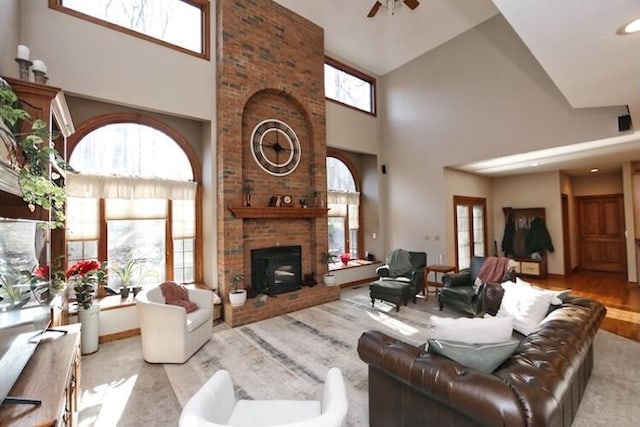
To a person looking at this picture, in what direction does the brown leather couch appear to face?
facing away from the viewer and to the left of the viewer

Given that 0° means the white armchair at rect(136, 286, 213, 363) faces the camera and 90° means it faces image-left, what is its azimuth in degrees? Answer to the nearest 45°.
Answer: approximately 315°

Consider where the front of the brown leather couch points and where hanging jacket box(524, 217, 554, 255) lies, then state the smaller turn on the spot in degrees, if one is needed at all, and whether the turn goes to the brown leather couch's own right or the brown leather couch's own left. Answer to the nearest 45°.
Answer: approximately 45° to the brown leather couch's own right

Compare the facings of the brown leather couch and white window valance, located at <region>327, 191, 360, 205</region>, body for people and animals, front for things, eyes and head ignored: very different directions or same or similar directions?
very different directions

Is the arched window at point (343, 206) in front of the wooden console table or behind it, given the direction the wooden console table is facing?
in front

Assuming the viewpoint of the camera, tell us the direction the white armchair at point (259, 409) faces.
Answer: facing away from the viewer

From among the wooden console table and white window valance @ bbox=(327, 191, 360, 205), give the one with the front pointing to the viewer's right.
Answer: the wooden console table

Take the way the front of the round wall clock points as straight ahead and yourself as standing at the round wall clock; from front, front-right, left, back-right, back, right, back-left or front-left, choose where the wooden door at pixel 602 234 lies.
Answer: front-left

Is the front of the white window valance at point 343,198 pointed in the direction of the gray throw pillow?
yes

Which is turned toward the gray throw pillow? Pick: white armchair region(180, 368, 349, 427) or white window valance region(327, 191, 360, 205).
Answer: the white window valance

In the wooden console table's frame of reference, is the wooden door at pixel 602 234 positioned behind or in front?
in front

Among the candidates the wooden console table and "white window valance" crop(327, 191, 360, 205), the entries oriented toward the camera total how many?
1

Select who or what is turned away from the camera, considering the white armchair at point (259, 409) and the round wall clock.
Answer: the white armchair

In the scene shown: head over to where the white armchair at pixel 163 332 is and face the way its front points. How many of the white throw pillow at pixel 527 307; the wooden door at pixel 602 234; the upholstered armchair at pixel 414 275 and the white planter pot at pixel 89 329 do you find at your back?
1
